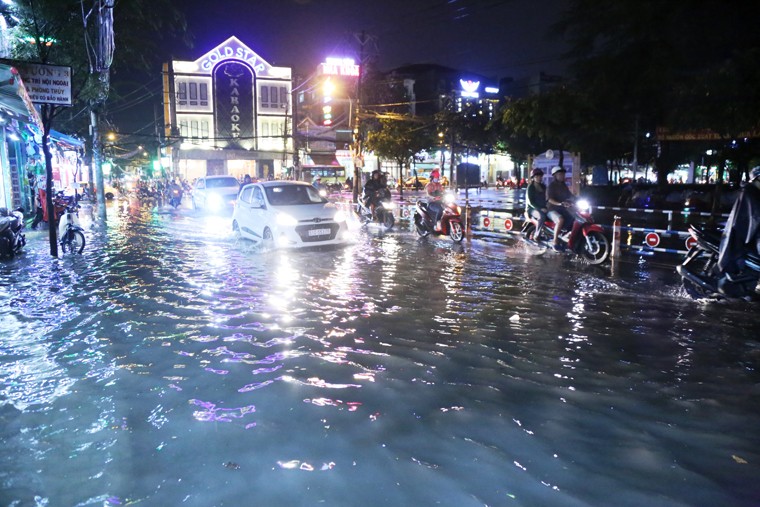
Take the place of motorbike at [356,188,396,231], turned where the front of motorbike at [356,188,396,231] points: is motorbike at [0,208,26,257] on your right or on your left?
on your right

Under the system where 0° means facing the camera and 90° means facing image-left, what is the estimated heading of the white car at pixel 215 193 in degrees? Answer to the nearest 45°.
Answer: approximately 315°

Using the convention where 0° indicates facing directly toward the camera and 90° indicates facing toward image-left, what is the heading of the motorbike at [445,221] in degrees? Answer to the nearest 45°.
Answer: approximately 315°

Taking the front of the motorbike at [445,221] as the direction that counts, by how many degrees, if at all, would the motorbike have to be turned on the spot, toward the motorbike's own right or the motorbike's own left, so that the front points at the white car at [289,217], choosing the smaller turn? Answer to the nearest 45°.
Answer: approximately 90° to the motorbike's own right

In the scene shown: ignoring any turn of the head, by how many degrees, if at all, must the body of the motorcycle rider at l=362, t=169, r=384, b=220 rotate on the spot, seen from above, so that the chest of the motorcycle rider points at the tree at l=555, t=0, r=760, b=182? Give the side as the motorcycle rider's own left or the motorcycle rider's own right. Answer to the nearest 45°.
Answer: approximately 45° to the motorcycle rider's own left
